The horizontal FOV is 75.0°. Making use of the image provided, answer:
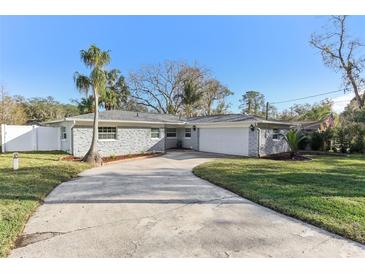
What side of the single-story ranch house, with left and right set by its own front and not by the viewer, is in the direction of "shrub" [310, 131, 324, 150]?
left

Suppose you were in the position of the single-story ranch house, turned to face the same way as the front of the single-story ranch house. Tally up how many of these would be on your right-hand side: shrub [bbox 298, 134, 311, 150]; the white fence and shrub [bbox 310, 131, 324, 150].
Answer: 1

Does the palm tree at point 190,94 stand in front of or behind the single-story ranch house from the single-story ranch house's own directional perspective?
behind

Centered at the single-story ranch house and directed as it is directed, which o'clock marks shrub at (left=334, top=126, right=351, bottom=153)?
The shrub is roughly at 9 o'clock from the single-story ranch house.

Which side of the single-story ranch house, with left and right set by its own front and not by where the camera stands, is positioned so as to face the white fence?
right

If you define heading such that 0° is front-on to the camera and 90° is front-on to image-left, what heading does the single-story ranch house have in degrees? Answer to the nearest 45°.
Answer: approximately 0°

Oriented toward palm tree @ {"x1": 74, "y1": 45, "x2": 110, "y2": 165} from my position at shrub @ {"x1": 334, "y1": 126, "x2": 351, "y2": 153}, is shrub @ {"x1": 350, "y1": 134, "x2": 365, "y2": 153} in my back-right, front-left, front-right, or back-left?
back-left

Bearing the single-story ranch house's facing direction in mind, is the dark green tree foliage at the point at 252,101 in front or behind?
behind

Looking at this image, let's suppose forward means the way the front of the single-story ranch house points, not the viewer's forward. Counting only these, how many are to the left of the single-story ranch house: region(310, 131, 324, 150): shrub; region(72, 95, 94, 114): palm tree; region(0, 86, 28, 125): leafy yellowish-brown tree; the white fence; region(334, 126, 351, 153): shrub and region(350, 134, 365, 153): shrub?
3

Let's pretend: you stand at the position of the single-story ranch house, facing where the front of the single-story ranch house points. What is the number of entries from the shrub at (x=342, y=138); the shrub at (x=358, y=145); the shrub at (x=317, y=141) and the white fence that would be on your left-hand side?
3

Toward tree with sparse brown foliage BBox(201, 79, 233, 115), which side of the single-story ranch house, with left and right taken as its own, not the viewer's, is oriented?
back

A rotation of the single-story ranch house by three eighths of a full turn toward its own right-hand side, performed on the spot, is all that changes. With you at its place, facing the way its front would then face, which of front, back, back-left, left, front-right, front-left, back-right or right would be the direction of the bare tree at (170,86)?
front-right

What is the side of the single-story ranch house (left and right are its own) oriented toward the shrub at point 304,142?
left

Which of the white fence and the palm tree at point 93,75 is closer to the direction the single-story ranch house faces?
the palm tree
